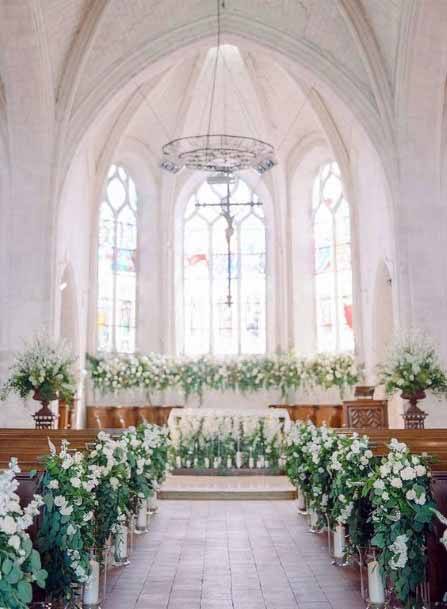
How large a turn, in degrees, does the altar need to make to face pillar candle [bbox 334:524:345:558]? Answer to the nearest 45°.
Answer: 0° — it already faces it

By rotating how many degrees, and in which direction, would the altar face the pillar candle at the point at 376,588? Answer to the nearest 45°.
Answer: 0° — it already faces it

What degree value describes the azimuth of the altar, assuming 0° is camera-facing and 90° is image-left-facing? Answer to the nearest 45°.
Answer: approximately 0°

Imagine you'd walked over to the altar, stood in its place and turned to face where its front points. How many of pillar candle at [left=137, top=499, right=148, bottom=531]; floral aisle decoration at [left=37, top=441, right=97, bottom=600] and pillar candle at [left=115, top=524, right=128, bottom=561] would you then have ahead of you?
3

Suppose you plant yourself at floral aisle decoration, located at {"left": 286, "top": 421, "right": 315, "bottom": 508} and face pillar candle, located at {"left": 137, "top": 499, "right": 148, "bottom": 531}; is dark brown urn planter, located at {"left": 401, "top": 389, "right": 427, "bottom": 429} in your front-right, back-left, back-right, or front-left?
back-right
